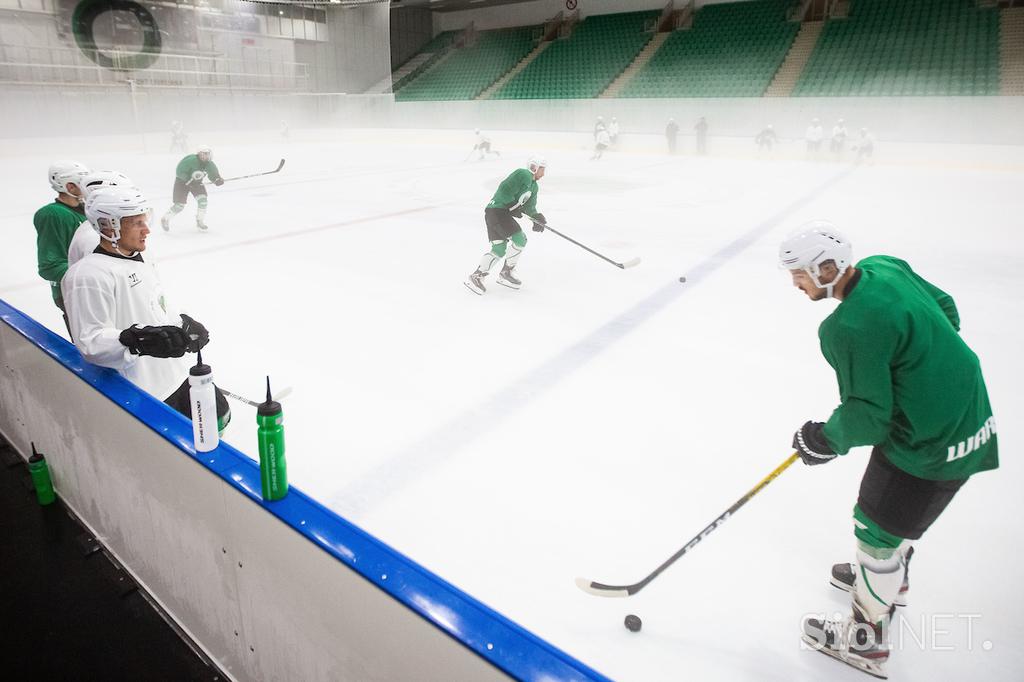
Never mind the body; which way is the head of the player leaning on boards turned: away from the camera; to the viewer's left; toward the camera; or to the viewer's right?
to the viewer's right

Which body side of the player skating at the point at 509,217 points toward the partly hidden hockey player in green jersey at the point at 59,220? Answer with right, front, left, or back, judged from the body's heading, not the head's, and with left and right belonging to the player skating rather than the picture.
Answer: right

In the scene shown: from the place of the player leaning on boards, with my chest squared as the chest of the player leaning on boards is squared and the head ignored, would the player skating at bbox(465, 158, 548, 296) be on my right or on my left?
on my left

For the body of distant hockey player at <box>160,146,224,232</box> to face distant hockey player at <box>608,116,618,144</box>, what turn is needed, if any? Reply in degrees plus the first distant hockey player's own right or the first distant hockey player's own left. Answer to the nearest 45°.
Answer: approximately 90° to the first distant hockey player's own left

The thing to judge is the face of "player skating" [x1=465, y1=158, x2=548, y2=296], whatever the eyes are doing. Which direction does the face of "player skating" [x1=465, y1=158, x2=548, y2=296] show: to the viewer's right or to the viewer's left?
to the viewer's right

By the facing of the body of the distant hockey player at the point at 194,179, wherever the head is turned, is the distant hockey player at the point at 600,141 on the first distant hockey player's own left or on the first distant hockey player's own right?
on the first distant hockey player's own left

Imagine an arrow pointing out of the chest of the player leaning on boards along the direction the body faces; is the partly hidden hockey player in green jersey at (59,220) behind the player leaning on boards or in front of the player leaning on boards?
behind
